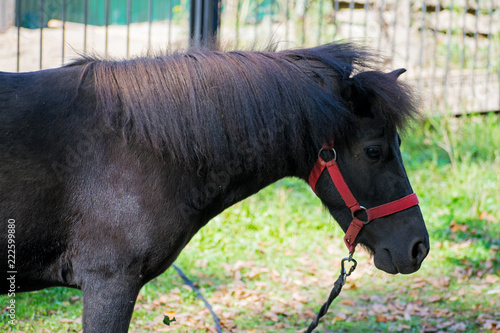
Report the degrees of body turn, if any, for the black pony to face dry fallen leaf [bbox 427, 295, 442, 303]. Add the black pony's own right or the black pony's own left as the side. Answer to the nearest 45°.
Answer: approximately 45° to the black pony's own left

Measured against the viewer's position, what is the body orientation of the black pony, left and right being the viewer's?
facing to the right of the viewer

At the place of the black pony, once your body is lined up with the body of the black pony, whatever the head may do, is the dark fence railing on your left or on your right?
on your left
